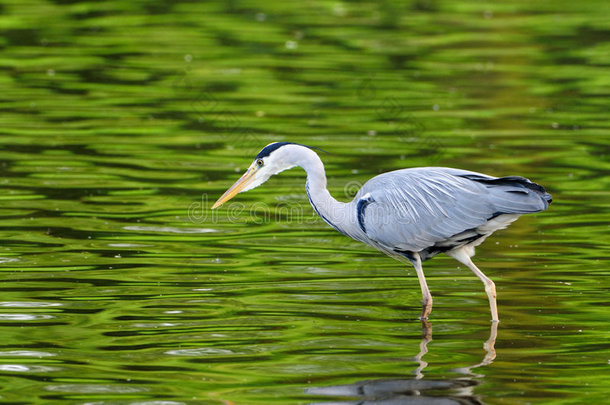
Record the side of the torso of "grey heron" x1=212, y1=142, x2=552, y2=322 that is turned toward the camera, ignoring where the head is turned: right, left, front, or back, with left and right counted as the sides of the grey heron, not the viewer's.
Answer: left
